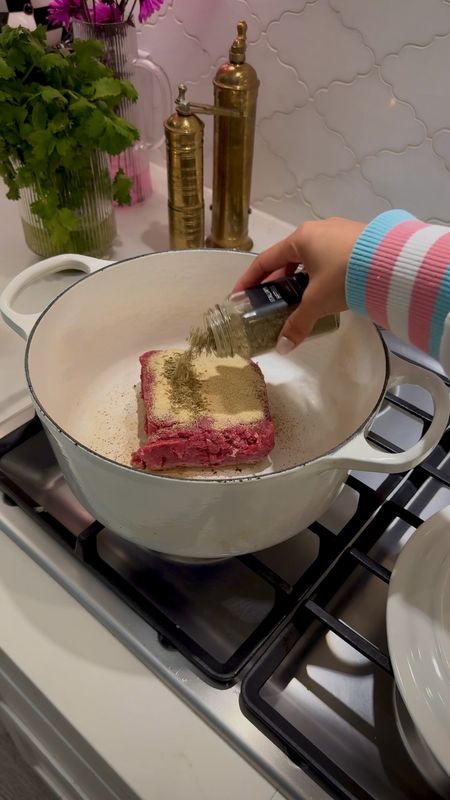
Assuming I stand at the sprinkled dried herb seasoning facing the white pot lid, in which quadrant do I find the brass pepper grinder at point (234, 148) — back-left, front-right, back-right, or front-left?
back-left

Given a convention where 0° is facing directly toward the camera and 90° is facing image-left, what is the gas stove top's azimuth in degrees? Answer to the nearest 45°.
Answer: approximately 45°
